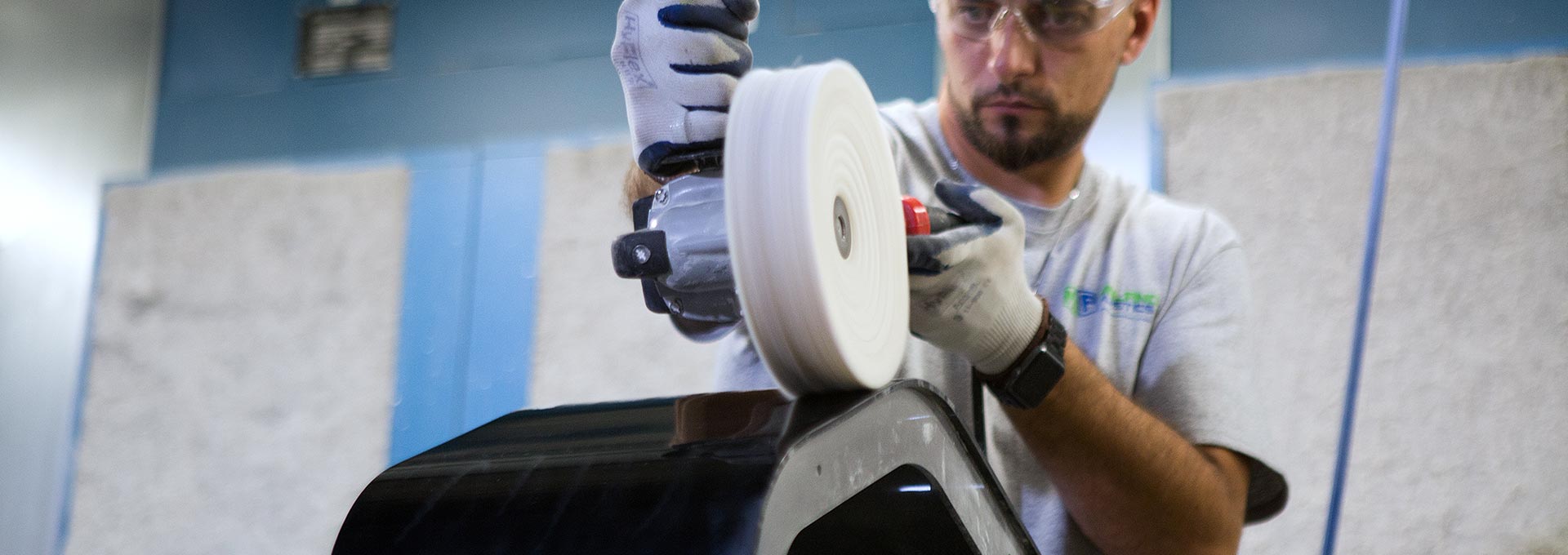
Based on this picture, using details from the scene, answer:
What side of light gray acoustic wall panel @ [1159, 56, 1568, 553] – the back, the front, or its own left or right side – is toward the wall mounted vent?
right

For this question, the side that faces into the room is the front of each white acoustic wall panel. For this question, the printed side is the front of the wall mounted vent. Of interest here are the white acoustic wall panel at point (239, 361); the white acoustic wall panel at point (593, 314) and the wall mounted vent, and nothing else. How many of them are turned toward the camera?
3

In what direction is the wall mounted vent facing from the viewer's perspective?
toward the camera

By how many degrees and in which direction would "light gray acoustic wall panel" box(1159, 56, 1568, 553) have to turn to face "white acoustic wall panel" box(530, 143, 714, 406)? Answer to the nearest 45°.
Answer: approximately 90° to its right

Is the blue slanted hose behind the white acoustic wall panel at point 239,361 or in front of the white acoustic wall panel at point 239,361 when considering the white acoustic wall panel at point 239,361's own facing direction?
in front

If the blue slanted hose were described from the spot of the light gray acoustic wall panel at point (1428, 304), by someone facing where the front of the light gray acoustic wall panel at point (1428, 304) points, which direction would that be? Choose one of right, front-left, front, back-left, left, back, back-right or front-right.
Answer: front

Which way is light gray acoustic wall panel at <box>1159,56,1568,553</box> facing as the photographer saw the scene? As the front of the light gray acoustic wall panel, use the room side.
facing the viewer

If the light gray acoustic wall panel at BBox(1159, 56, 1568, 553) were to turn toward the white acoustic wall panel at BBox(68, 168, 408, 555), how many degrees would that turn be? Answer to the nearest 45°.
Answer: approximately 90° to its right

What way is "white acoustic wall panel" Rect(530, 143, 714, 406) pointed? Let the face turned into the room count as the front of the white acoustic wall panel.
toward the camera

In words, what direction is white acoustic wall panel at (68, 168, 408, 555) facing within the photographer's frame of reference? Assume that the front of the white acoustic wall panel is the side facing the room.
facing the viewer
